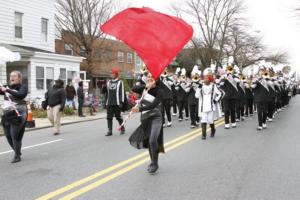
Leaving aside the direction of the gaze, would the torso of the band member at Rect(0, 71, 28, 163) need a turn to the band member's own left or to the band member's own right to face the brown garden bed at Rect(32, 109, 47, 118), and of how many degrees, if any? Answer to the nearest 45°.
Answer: approximately 135° to the band member's own right

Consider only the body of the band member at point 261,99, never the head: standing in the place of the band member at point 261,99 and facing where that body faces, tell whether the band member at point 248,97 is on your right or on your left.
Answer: on your right

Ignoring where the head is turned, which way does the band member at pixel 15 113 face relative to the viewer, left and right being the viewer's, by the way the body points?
facing the viewer and to the left of the viewer

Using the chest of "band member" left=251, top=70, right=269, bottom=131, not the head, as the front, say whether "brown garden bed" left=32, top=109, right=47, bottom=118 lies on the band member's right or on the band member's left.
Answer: on the band member's right

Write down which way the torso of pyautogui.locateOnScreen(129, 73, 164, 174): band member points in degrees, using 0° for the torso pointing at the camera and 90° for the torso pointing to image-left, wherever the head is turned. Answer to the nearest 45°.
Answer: approximately 45°

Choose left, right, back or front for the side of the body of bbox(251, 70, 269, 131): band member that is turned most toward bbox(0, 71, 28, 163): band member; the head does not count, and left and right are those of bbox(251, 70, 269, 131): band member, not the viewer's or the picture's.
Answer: front

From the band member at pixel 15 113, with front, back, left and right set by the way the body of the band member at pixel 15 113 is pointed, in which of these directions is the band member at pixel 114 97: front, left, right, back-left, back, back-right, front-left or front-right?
back

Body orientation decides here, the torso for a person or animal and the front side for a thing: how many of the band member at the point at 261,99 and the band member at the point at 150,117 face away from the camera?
0
